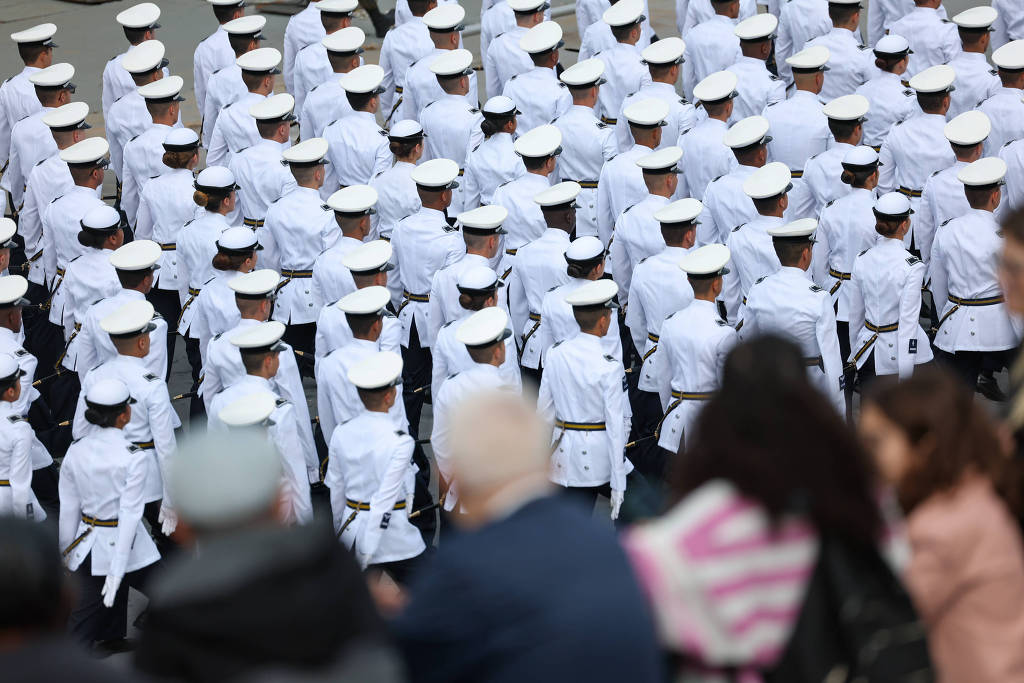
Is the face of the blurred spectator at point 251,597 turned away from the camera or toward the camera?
away from the camera

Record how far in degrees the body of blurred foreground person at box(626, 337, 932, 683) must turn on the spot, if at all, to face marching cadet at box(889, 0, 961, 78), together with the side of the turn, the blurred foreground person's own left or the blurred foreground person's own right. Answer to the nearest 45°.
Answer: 0° — they already face them

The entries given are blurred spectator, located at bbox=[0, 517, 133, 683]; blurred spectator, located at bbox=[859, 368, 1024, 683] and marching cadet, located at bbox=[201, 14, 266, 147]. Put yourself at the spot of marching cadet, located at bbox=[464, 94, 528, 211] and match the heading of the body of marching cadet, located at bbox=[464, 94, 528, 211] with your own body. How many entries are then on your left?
1

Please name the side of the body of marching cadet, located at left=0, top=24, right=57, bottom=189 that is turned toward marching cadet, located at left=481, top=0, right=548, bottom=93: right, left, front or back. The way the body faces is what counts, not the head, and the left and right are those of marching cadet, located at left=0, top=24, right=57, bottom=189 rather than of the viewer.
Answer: front

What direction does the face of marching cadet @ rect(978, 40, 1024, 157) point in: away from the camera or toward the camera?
away from the camera

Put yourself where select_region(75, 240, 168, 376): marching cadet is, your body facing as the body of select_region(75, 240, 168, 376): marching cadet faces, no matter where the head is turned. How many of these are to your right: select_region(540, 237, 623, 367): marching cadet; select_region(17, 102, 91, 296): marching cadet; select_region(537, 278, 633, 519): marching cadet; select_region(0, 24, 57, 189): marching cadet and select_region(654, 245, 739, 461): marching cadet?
3

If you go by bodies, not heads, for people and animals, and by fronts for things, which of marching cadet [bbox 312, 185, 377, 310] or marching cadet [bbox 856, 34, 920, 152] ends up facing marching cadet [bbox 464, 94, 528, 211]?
marching cadet [bbox 312, 185, 377, 310]

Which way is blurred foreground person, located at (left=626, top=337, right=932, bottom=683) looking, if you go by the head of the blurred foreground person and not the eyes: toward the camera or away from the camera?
away from the camera

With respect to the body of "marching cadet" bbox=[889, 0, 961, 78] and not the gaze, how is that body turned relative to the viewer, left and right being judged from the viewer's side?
facing away from the viewer and to the right of the viewer

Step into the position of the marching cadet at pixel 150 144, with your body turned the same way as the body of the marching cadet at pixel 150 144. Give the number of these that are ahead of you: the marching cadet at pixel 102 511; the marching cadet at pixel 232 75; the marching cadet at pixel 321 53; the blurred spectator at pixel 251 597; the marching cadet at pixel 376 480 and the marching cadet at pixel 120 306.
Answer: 2

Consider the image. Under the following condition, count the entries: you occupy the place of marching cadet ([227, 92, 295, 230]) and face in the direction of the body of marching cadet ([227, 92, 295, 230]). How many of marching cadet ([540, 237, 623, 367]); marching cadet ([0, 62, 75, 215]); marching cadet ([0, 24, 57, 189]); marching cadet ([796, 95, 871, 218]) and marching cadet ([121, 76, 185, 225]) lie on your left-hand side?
3

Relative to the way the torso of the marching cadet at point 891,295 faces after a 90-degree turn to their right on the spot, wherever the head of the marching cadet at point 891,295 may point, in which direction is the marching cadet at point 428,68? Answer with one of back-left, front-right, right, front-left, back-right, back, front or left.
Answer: back

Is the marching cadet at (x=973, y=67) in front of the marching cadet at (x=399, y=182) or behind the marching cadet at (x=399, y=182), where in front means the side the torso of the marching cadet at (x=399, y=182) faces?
in front

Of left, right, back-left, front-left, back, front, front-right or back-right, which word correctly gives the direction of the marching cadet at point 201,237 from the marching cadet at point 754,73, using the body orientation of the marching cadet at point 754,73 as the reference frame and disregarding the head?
back

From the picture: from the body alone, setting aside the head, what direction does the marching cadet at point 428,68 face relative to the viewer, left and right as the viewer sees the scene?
facing away from the viewer and to the right of the viewer
